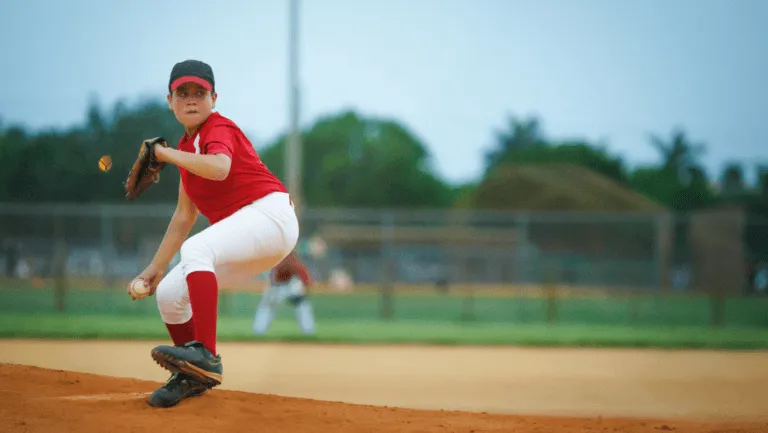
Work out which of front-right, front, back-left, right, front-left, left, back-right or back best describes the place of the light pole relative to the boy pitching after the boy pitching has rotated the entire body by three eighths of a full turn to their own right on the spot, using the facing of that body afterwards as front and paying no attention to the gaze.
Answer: front-left

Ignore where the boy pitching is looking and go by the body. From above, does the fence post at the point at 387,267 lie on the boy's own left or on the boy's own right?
on the boy's own right

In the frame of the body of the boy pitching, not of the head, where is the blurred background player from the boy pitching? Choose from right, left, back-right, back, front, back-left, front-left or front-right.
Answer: right

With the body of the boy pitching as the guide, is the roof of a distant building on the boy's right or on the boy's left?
on the boy's right

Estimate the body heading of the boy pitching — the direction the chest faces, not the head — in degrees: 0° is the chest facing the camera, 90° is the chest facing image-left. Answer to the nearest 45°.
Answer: approximately 90°
